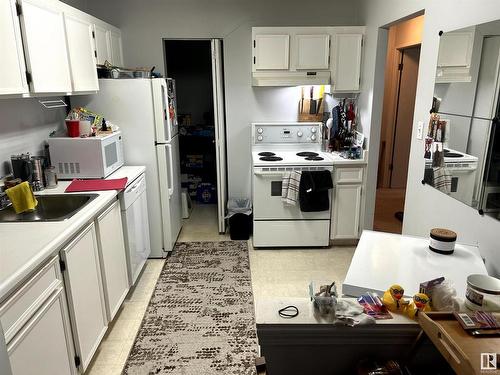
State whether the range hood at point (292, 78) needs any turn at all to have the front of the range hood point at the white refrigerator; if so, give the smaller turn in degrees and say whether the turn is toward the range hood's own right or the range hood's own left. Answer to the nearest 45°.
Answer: approximately 45° to the range hood's own right

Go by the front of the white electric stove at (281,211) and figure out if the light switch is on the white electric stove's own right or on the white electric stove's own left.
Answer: on the white electric stove's own left

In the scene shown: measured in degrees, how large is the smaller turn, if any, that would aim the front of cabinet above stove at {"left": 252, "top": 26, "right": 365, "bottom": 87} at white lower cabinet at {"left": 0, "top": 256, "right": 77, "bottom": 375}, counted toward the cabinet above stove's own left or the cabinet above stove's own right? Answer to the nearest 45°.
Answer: approximately 45° to the cabinet above stove's own right

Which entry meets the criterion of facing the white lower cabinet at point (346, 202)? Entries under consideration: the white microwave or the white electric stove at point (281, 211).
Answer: the white microwave

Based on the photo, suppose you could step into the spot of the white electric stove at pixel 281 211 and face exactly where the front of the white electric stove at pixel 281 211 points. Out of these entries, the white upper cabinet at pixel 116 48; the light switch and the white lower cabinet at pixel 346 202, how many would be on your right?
1

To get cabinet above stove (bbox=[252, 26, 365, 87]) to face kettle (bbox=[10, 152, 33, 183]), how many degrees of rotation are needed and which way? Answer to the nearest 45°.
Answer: approximately 45° to its right

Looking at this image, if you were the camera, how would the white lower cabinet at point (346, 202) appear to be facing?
facing the viewer

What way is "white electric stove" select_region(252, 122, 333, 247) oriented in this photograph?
toward the camera

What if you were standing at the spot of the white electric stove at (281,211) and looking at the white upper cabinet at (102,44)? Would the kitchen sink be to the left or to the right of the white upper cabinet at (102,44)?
left

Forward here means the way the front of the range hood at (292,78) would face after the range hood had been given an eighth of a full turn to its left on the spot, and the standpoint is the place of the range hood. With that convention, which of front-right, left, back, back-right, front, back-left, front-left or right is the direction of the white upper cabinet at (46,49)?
right

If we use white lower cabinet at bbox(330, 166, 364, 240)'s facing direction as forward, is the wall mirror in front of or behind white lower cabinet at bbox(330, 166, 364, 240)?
in front

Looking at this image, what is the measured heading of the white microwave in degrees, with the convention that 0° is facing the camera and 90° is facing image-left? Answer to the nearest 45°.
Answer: approximately 270°

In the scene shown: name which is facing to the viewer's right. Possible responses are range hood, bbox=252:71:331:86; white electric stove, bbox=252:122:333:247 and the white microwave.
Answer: the white microwave
